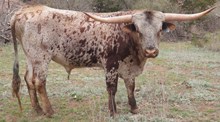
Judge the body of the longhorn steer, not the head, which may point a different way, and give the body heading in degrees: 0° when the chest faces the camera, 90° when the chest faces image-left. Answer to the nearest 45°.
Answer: approximately 270°
